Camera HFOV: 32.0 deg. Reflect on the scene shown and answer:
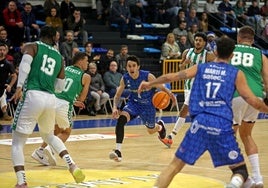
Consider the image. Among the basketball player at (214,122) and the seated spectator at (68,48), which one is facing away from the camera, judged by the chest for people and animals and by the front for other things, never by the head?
the basketball player

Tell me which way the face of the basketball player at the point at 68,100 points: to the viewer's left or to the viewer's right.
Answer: to the viewer's right

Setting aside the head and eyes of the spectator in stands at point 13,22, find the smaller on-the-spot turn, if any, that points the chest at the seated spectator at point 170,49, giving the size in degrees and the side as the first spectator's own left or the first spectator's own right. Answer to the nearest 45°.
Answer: approximately 45° to the first spectator's own left

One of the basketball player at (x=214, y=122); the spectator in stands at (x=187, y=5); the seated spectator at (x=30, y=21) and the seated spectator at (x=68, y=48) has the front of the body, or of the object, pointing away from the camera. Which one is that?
the basketball player

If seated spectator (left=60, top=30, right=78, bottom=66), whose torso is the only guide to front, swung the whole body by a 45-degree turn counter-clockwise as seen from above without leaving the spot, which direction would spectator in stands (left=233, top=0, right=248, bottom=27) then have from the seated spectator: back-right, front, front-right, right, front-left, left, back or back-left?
left

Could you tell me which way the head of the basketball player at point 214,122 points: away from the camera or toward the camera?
away from the camera

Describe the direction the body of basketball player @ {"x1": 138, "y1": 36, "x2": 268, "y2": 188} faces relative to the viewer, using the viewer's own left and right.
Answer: facing away from the viewer

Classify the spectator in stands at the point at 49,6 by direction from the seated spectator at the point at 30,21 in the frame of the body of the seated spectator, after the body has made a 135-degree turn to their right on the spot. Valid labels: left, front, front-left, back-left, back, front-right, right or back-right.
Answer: back-right

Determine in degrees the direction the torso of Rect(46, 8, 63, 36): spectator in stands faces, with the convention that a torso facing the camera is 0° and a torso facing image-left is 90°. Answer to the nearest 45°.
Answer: approximately 0°

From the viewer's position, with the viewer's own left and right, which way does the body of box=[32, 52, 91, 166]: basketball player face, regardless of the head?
facing away from the viewer and to the right of the viewer

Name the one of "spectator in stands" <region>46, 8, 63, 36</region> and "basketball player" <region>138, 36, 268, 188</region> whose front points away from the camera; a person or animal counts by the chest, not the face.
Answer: the basketball player

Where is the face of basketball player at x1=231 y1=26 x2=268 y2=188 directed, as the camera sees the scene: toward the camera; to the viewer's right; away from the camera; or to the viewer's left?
away from the camera
